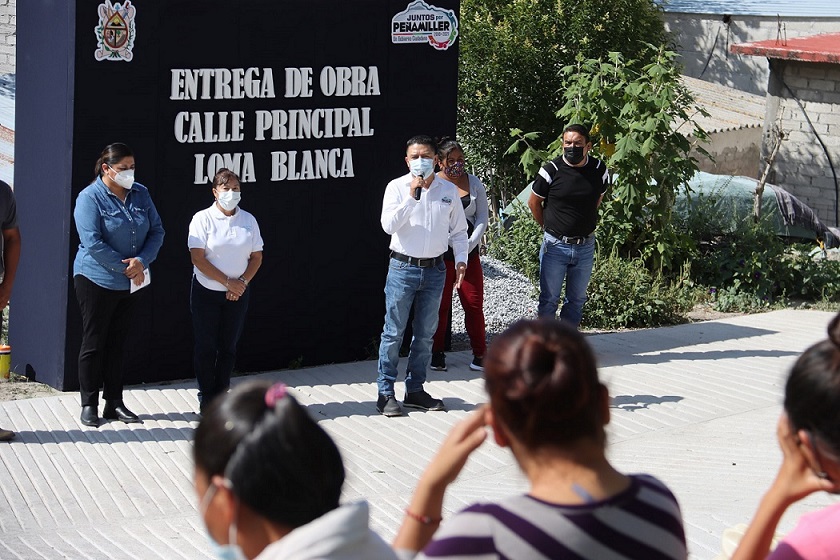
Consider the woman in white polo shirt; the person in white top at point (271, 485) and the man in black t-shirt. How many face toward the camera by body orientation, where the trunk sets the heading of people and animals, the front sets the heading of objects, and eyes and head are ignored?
2

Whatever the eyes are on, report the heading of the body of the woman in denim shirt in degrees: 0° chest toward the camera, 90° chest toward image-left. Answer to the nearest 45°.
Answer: approximately 315°

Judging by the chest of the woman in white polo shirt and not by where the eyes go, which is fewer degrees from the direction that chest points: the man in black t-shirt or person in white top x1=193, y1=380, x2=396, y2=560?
the person in white top

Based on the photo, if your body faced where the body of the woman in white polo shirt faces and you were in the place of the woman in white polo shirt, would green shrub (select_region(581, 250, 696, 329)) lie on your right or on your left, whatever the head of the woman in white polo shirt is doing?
on your left

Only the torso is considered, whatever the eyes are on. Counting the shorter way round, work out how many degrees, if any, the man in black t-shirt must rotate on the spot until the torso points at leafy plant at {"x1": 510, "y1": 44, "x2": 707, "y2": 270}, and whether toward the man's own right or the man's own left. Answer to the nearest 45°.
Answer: approximately 180°

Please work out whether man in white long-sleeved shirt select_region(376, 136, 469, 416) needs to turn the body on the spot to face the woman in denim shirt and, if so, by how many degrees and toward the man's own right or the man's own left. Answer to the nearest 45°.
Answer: approximately 90° to the man's own right

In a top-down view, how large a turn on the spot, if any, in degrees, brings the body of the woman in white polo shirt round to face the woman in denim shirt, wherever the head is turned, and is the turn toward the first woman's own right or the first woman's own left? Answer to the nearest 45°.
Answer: approximately 90° to the first woman's own right

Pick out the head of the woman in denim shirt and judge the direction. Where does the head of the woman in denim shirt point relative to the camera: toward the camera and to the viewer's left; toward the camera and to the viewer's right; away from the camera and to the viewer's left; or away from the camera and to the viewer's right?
toward the camera and to the viewer's right

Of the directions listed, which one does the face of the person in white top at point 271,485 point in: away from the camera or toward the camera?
away from the camera

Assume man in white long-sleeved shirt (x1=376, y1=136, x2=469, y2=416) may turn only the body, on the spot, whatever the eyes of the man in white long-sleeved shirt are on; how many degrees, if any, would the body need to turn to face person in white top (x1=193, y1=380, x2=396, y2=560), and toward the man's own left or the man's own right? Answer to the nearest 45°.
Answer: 0° — they already face them

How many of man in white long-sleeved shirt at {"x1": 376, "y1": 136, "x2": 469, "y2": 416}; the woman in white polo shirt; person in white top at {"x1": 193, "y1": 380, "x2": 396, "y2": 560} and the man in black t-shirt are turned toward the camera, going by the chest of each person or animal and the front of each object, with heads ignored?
3

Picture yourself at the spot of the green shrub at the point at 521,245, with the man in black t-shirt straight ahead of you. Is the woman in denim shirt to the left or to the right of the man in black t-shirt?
right

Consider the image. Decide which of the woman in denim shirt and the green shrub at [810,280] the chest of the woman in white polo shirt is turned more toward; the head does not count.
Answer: the woman in denim shirt
